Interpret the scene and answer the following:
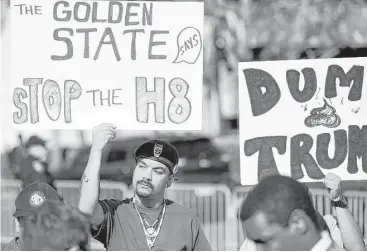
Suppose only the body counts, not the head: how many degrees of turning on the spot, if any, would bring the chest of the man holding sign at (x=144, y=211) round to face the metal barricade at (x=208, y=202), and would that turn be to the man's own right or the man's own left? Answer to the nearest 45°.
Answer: approximately 180°

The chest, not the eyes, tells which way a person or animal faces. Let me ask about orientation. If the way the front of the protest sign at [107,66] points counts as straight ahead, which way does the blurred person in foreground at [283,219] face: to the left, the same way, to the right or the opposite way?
to the right

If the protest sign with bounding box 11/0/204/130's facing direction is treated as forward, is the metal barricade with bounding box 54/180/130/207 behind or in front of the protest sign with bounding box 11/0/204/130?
behind

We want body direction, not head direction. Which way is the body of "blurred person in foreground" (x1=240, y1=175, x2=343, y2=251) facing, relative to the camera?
to the viewer's left

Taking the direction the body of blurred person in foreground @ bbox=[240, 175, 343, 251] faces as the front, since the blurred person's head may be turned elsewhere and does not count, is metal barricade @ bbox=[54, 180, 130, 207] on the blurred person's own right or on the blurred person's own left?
on the blurred person's own right

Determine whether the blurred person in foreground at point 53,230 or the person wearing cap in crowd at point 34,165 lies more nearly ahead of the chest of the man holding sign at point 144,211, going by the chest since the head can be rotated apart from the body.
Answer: the blurred person in foreground

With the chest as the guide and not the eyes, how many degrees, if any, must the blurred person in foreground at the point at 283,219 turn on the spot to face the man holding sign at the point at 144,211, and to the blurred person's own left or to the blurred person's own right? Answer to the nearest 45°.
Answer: approximately 45° to the blurred person's own right
